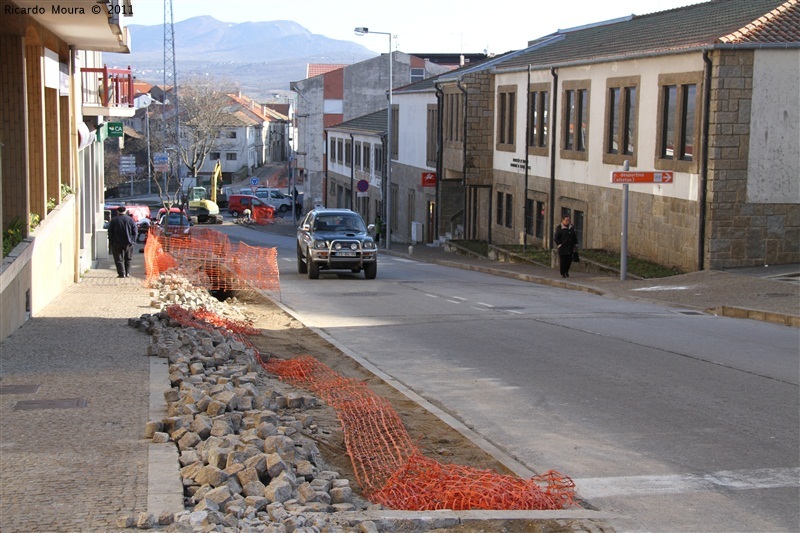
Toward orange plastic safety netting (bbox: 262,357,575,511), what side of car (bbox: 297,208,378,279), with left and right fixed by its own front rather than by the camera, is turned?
front

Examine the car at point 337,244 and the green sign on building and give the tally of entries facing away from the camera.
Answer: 0

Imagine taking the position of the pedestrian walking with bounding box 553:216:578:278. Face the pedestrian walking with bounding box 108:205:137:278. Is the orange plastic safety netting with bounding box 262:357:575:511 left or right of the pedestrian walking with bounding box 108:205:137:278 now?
left

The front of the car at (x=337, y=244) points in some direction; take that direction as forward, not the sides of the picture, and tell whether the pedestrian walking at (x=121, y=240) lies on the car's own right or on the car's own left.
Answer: on the car's own right
